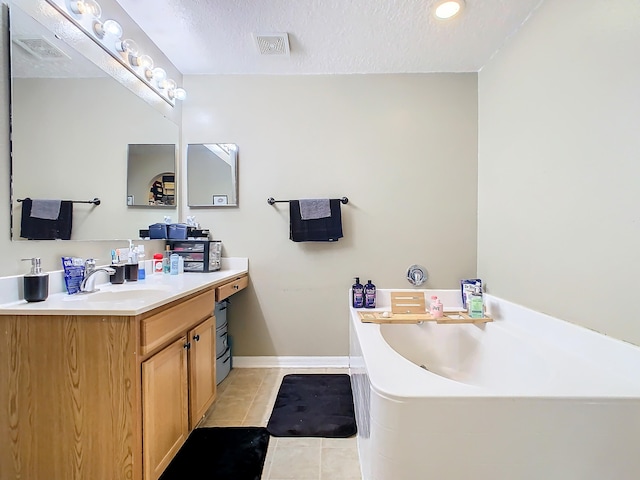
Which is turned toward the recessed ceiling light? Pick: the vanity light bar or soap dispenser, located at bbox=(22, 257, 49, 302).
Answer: the vanity light bar

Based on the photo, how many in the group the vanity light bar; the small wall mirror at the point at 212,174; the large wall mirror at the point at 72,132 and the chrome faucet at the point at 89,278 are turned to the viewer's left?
0

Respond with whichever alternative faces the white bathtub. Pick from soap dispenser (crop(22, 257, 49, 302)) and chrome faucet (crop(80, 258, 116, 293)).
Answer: the chrome faucet

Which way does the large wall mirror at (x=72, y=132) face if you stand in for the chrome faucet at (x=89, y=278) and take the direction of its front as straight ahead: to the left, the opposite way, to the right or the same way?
the same way

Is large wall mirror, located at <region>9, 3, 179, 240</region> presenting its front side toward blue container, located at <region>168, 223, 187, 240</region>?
no

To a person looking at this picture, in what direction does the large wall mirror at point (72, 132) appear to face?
facing the viewer and to the right of the viewer

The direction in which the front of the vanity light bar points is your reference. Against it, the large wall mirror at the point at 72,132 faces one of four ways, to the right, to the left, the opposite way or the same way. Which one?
the same way

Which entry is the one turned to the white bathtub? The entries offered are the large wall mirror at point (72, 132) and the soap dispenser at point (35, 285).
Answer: the large wall mirror

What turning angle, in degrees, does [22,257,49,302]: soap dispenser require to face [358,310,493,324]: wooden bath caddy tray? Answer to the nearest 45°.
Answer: approximately 180°

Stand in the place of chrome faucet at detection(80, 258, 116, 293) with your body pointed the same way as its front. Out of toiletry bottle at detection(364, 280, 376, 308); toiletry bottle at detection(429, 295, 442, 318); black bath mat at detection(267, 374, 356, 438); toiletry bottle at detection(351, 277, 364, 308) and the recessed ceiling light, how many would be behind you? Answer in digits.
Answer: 0

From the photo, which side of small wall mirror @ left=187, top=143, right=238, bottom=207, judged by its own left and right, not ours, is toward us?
front

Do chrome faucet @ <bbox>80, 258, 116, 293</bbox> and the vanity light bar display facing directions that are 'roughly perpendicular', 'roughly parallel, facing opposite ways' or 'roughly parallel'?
roughly parallel

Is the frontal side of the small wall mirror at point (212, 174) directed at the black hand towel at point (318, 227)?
no
